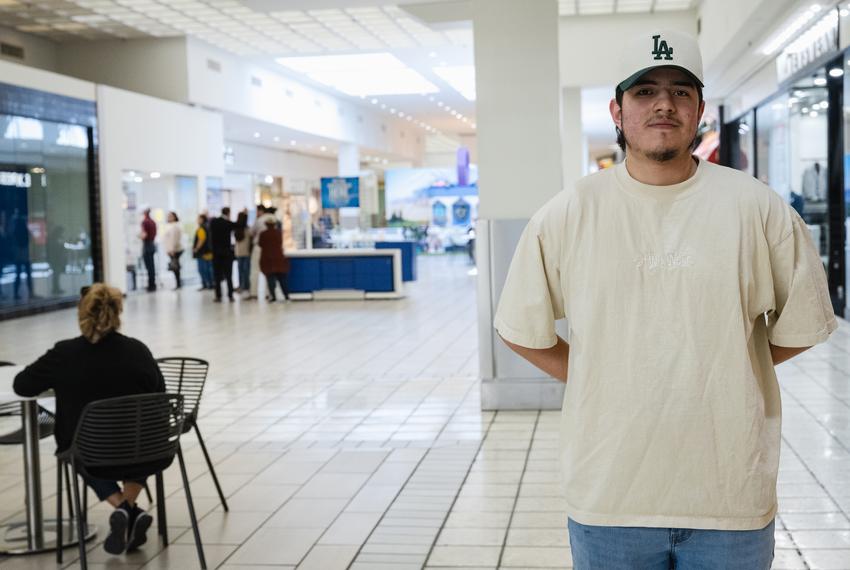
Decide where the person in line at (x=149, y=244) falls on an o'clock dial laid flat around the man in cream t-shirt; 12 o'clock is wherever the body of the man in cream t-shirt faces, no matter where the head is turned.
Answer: The person in line is roughly at 5 o'clock from the man in cream t-shirt.

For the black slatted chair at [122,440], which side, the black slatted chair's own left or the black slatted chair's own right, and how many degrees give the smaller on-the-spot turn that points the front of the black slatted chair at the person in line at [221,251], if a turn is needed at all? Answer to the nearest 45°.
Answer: approximately 45° to the black slatted chair's own right

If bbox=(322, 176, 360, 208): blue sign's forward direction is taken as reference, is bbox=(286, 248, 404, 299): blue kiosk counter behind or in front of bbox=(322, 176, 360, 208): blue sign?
in front

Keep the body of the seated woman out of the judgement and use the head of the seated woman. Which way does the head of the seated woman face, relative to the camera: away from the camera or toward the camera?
away from the camera

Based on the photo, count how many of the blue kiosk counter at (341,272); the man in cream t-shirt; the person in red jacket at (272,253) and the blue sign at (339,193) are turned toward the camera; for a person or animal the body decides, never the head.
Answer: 3

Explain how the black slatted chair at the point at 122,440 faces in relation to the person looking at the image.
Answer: facing away from the viewer and to the left of the viewer

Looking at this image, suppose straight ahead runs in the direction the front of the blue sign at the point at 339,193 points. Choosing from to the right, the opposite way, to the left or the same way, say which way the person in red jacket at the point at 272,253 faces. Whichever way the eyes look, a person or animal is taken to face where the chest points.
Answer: the opposite way

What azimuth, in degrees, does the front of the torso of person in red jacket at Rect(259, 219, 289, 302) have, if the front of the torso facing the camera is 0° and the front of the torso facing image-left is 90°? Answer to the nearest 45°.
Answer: approximately 180°

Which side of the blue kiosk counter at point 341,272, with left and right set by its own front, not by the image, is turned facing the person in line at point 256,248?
right

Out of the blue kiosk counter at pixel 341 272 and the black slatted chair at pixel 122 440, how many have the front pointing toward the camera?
1

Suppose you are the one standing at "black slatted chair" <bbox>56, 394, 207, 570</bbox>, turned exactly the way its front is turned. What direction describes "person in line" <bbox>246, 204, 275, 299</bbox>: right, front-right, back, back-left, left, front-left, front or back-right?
front-right

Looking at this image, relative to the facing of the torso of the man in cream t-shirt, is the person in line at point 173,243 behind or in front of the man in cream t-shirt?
behind

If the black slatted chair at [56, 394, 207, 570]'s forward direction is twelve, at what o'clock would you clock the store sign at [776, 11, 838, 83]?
The store sign is roughly at 3 o'clock from the black slatted chair.
